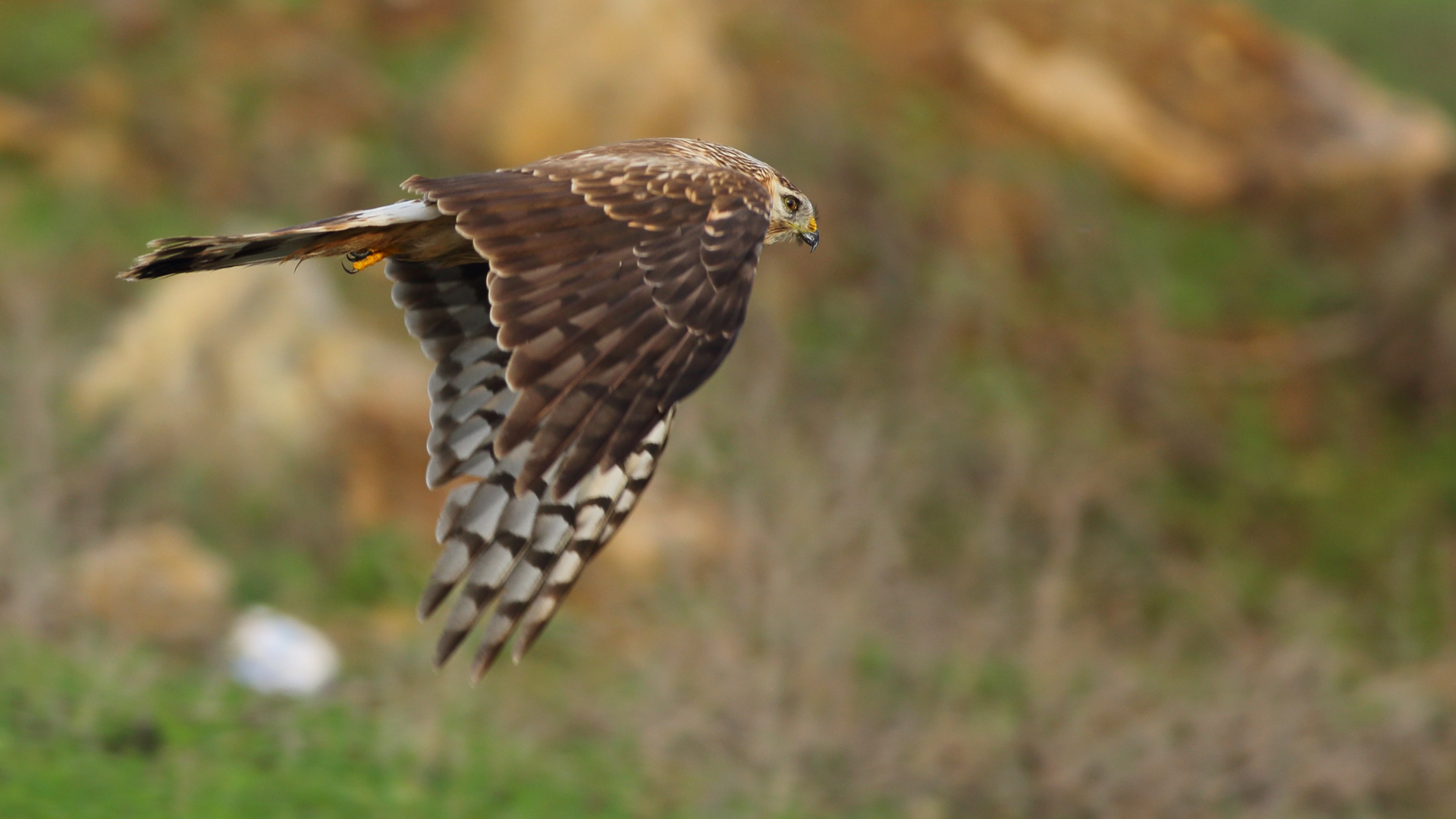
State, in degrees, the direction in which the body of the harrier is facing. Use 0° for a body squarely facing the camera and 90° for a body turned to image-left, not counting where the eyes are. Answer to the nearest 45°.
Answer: approximately 270°
